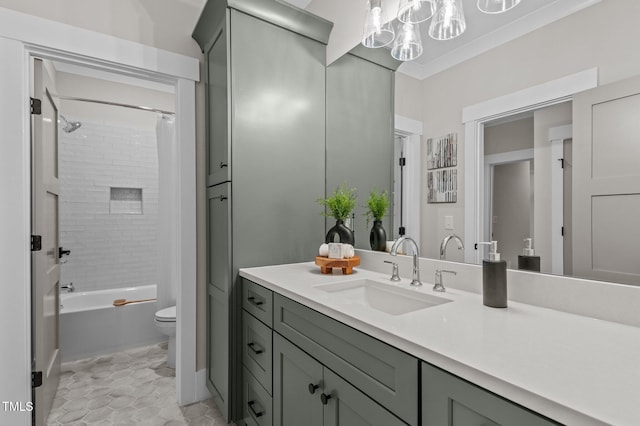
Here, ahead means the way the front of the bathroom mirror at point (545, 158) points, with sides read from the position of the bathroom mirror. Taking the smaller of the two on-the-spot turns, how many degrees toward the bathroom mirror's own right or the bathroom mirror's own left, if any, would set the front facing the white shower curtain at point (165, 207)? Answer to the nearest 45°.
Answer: approximately 45° to the bathroom mirror's own right

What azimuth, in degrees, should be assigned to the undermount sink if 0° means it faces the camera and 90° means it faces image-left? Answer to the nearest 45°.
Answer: approximately 45°

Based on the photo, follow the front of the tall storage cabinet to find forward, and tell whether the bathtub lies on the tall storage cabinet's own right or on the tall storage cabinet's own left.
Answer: on the tall storage cabinet's own right

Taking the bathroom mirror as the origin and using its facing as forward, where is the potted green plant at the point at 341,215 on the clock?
The potted green plant is roughly at 2 o'clock from the bathroom mirror.

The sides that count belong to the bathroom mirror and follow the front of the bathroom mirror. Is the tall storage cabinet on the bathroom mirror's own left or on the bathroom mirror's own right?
on the bathroom mirror's own right

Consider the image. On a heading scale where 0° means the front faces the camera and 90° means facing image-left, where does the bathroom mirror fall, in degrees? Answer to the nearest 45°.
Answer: approximately 45°
